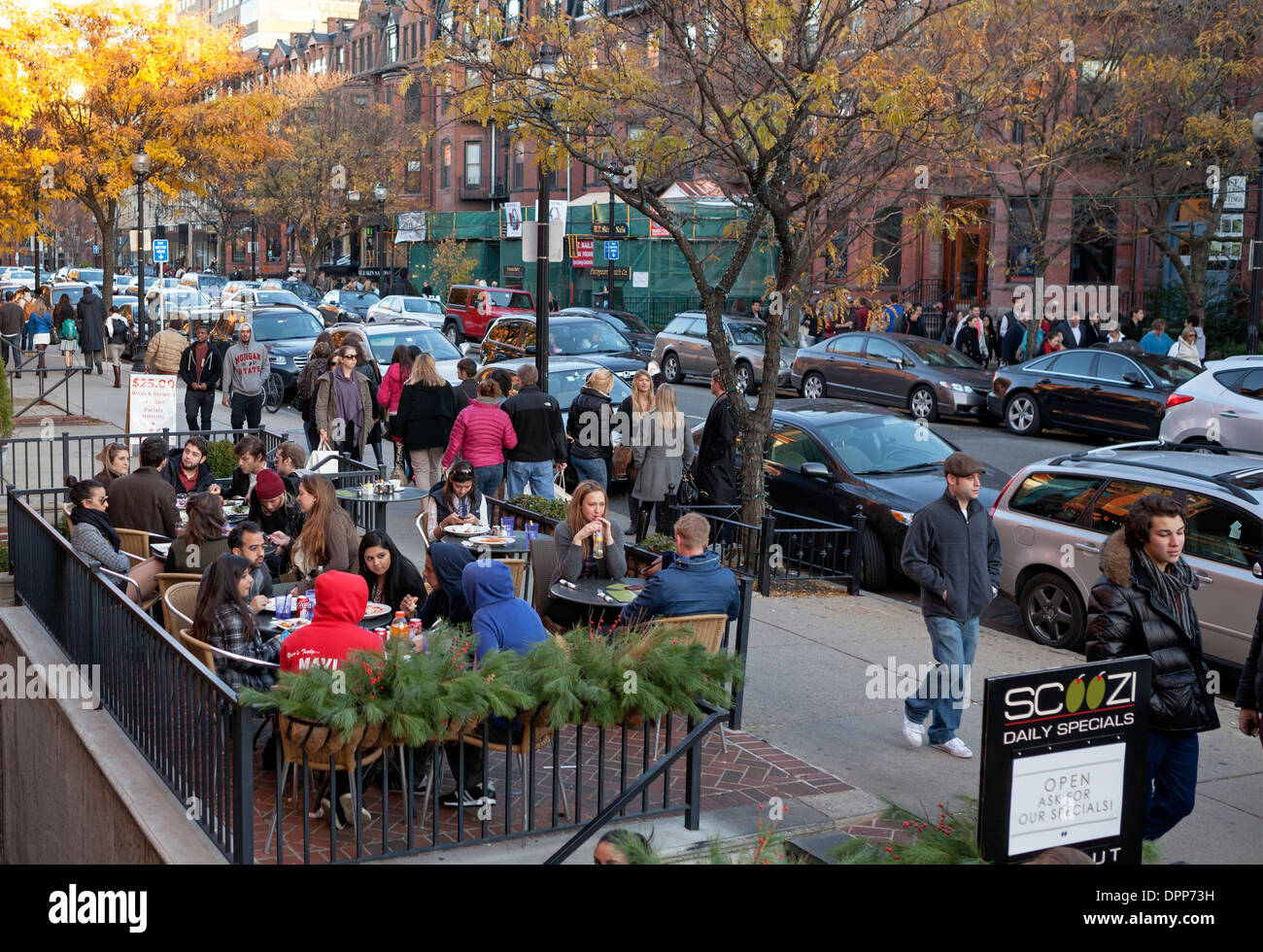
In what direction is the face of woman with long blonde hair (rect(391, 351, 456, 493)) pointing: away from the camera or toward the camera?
away from the camera

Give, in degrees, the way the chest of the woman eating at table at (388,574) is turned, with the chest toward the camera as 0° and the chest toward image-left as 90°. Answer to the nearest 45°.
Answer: approximately 45°

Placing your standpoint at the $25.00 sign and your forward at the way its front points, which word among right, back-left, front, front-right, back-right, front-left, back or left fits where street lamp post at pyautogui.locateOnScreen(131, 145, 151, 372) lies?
back

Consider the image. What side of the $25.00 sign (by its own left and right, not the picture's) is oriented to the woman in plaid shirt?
front

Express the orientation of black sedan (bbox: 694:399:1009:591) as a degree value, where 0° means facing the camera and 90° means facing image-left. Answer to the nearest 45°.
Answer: approximately 315°

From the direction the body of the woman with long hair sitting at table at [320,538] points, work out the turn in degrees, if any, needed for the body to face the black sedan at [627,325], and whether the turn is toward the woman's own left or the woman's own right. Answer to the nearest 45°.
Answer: approximately 90° to the woman's own right

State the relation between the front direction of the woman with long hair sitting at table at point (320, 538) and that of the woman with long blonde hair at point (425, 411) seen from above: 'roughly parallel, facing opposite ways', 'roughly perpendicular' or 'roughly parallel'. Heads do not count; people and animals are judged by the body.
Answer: roughly perpendicular

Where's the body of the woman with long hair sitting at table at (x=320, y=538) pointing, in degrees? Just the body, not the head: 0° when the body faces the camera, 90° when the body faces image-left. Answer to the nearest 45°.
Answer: approximately 90°

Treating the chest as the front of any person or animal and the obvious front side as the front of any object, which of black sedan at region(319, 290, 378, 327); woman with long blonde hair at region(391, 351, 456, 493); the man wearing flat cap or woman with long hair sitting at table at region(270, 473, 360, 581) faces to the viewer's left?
the woman with long hair sitting at table

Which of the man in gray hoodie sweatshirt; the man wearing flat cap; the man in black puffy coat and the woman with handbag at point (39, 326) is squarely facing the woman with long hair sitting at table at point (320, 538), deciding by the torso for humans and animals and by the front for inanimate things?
the man in gray hoodie sweatshirt
